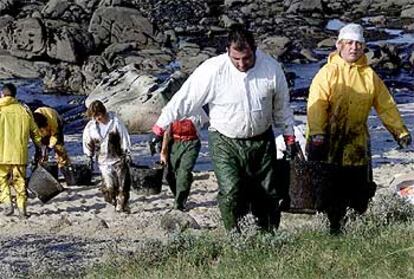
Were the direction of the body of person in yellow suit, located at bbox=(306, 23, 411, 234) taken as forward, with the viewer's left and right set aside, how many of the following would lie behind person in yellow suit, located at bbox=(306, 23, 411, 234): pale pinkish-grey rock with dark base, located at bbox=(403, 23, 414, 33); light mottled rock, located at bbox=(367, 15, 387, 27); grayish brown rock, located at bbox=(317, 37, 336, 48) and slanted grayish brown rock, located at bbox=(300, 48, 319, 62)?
4

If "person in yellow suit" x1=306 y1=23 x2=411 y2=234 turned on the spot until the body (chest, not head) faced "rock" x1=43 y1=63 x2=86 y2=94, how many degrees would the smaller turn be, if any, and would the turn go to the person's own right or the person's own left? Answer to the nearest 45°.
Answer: approximately 135° to the person's own right

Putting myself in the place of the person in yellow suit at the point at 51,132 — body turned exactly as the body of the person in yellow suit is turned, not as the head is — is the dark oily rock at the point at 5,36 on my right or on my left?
on my right

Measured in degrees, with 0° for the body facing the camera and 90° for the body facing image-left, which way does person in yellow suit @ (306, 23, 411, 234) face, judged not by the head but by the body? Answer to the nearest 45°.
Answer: approximately 0°

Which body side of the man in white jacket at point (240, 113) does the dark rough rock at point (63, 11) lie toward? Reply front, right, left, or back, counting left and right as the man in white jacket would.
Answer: back

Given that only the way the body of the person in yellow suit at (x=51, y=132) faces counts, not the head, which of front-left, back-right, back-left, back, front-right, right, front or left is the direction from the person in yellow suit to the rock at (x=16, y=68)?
back-right

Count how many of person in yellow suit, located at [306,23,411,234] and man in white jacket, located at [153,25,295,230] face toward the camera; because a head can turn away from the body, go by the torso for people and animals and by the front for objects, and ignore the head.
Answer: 2

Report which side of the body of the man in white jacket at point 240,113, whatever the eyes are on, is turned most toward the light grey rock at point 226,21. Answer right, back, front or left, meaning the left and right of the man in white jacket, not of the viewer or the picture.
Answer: back

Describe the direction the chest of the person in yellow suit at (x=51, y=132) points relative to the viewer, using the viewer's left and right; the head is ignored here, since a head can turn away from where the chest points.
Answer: facing the viewer and to the left of the viewer

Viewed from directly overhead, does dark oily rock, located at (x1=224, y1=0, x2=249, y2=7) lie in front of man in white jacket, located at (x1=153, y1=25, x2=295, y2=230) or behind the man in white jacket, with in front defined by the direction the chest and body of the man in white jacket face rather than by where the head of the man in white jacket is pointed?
behind
